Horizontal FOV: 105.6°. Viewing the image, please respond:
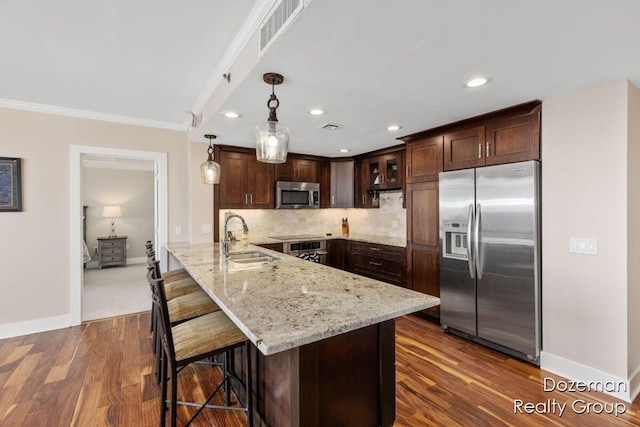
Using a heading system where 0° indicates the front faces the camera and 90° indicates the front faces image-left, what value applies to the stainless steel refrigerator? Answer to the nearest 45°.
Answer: approximately 45°

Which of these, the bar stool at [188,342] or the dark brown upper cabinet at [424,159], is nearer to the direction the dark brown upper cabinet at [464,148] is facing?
the bar stool

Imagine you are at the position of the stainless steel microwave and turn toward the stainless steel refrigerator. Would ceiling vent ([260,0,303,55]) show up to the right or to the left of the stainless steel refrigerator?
right

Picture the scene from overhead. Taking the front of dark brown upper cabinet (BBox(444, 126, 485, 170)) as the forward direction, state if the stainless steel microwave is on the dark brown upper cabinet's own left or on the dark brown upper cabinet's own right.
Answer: on the dark brown upper cabinet's own right

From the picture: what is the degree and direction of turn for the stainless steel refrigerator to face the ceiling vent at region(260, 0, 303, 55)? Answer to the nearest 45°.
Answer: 0° — it already faces it

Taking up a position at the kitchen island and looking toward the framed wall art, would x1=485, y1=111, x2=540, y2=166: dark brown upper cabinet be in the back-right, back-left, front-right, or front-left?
back-right

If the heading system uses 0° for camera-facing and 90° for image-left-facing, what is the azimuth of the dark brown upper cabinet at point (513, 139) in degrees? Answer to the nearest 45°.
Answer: approximately 45°

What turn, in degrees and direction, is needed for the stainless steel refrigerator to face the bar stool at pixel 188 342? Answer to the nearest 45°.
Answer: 0° — it already faces it

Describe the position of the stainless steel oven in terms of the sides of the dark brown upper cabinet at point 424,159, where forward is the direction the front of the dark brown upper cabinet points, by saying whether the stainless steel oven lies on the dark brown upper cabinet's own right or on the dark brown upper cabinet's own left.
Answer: on the dark brown upper cabinet's own right
